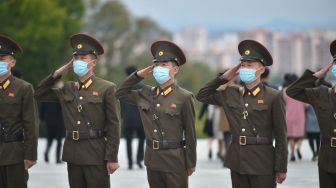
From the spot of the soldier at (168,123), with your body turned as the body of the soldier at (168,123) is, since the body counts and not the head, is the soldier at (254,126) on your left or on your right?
on your left

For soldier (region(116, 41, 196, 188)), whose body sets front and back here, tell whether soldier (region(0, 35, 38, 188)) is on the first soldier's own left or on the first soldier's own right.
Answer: on the first soldier's own right

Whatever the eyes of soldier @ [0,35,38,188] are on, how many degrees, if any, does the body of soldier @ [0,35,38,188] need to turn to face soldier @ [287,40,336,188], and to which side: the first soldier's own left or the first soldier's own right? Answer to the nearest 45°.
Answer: approximately 90° to the first soldier's own left

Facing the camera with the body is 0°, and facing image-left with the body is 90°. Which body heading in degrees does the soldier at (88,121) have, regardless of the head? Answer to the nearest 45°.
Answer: approximately 45°

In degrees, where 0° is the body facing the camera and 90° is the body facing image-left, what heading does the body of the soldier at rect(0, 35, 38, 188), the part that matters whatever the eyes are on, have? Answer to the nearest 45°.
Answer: approximately 45°

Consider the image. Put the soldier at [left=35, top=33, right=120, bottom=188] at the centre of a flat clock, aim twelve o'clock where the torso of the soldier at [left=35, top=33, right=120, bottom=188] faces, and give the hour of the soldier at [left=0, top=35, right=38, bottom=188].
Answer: the soldier at [left=0, top=35, right=38, bottom=188] is roughly at 2 o'clock from the soldier at [left=35, top=33, right=120, bottom=188].
